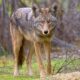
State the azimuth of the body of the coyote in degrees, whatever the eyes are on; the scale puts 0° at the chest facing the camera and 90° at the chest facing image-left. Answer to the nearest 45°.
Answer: approximately 315°
